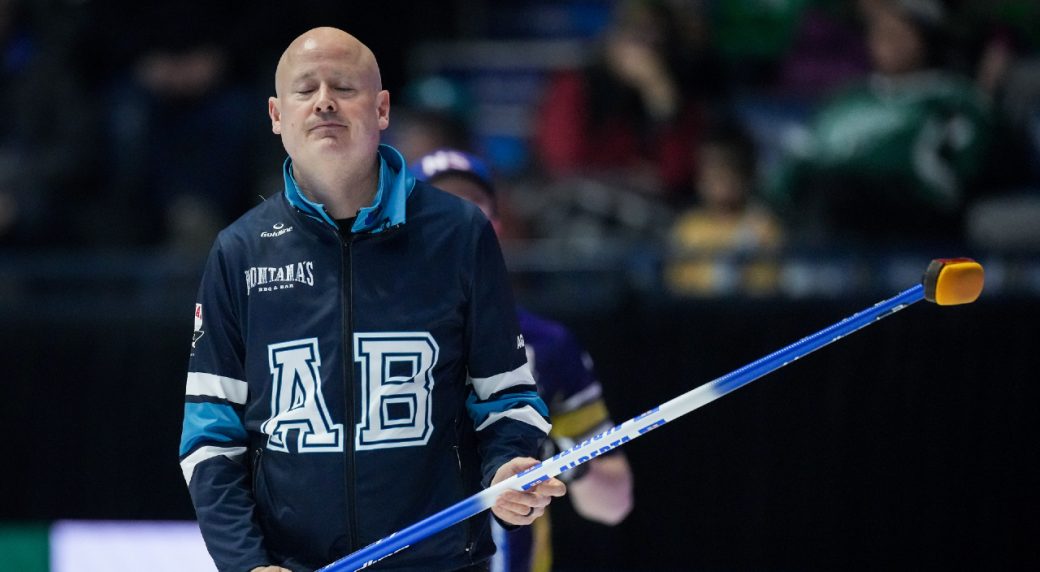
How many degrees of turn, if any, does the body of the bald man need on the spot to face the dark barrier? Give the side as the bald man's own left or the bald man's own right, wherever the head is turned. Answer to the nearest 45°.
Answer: approximately 135° to the bald man's own left

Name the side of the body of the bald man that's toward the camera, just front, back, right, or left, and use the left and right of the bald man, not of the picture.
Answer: front

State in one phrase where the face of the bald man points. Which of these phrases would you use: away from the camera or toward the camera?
toward the camera
